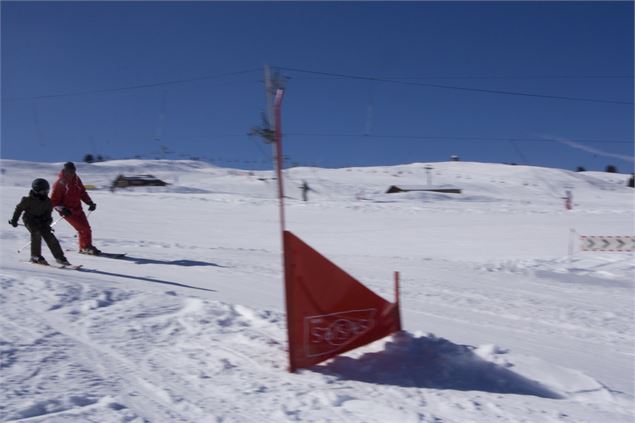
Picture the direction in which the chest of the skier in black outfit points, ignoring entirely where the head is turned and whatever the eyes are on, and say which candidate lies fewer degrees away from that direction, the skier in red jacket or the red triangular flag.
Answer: the red triangular flag
